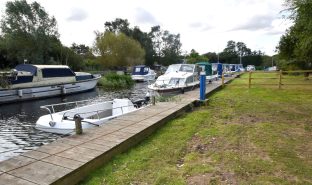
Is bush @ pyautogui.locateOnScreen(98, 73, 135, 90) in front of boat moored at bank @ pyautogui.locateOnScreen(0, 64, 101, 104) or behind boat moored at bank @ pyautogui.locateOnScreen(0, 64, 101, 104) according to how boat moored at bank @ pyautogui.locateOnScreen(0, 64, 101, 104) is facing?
in front

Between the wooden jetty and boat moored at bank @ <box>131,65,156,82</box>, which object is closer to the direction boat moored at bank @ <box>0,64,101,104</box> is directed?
the boat moored at bank

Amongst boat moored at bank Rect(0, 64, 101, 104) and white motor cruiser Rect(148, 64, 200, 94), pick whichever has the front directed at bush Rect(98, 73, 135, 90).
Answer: the boat moored at bank

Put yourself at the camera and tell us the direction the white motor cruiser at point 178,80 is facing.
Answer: facing the viewer and to the left of the viewer

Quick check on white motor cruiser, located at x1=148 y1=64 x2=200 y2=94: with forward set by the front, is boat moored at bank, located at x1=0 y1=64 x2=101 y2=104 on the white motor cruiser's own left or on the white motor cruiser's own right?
on the white motor cruiser's own right

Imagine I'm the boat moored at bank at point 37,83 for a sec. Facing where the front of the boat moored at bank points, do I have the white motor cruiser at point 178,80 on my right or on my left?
on my right

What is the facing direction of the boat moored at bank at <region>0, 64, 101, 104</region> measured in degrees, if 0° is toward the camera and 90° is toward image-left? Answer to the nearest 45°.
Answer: approximately 225°

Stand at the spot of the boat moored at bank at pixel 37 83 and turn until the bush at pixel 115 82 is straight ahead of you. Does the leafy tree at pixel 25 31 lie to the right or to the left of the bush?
left

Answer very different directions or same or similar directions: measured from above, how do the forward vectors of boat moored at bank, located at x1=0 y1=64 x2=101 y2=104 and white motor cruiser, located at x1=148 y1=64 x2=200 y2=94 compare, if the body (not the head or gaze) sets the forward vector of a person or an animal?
very different directions

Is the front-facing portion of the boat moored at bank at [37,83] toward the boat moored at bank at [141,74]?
yes

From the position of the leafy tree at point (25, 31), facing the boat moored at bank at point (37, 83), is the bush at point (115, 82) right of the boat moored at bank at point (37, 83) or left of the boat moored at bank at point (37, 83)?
left

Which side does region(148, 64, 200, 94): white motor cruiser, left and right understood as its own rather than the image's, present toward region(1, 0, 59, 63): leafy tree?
right
